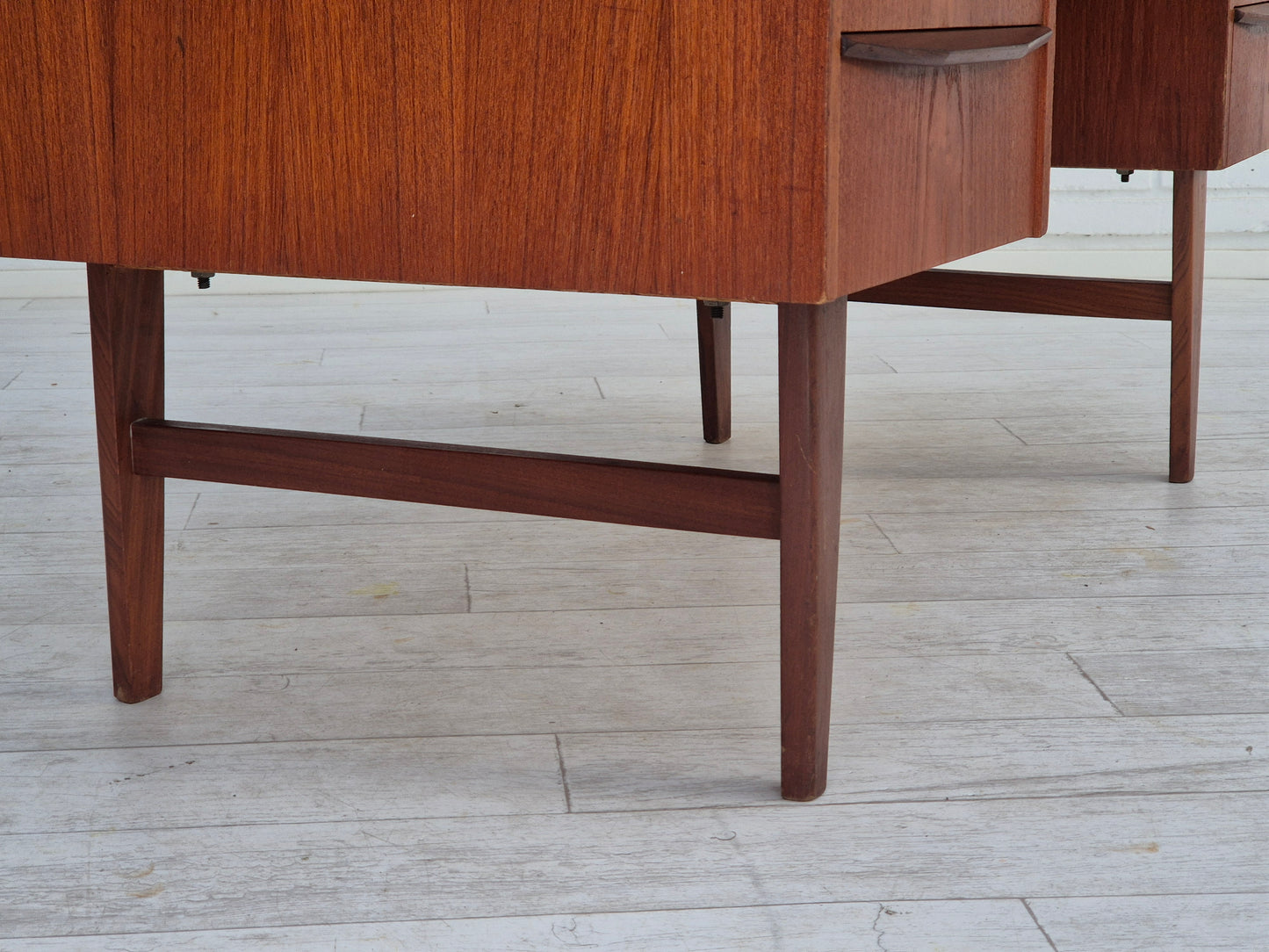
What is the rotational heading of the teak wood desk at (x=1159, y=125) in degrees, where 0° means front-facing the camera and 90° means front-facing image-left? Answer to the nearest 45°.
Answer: approximately 315°
